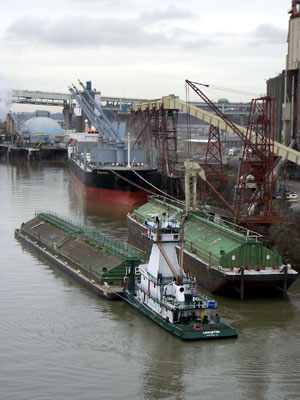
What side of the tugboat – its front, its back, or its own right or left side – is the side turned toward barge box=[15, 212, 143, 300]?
front

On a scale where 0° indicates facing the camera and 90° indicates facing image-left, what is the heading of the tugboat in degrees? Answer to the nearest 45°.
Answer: approximately 135°

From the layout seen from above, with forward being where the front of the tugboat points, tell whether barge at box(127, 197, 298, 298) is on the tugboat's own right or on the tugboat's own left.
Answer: on the tugboat's own right
